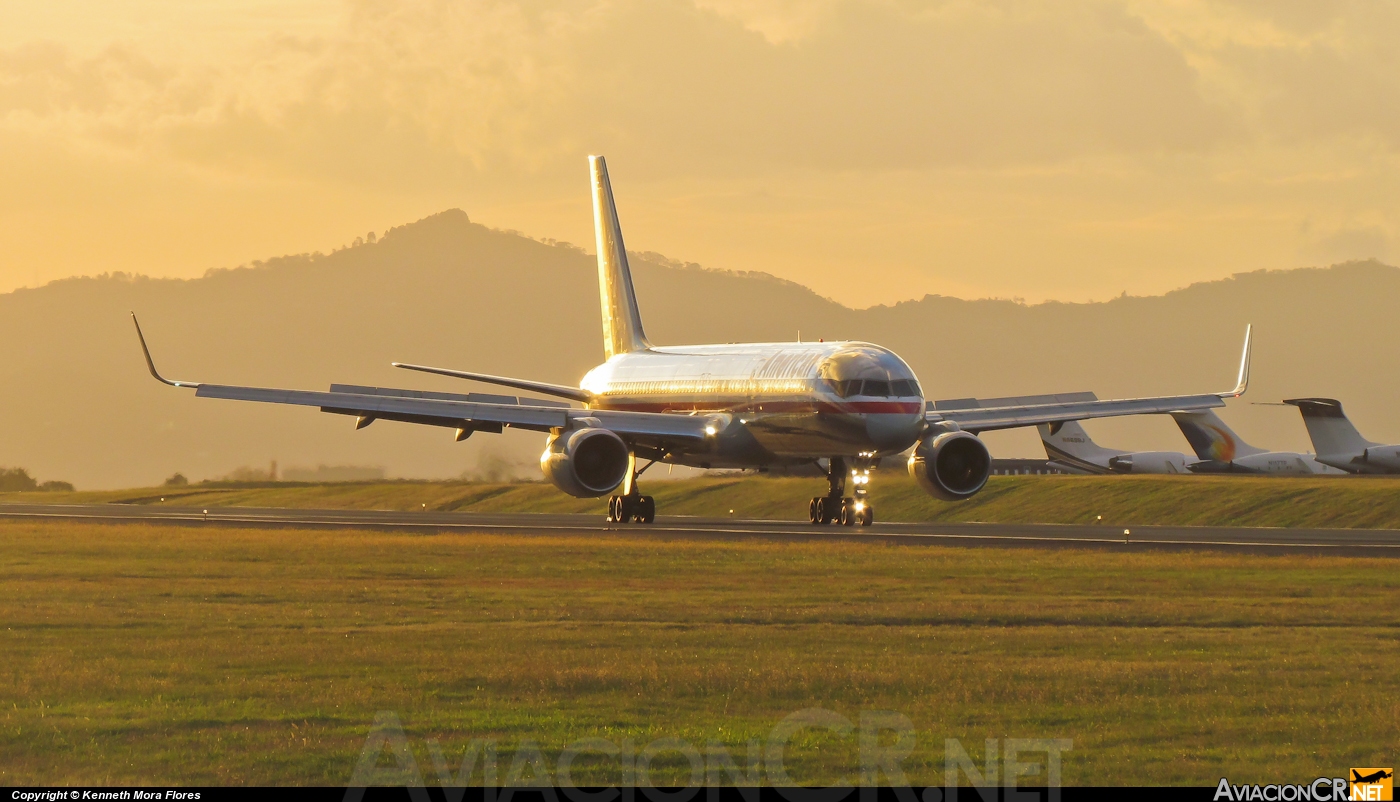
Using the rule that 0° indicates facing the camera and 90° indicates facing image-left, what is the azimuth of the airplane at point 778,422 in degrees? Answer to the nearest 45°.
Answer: approximately 0°
